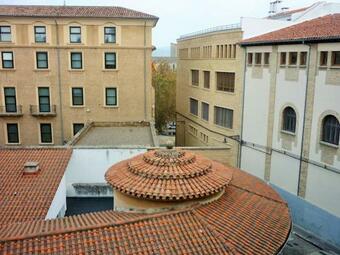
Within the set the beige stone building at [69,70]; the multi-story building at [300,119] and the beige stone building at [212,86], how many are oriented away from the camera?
0

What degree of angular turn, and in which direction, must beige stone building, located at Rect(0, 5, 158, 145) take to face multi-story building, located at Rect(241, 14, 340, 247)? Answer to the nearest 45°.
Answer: approximately 45° to its left

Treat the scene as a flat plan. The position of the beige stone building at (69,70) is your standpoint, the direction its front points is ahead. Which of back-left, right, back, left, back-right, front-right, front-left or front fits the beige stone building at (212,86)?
left

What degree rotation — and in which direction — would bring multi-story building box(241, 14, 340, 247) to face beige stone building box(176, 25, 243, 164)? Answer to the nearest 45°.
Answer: approximately 90° to its right

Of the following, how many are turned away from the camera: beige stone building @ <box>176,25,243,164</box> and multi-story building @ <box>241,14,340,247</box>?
0

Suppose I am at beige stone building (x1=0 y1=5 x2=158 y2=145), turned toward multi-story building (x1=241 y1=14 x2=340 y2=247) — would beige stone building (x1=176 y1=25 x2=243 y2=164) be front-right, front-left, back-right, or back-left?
front-left

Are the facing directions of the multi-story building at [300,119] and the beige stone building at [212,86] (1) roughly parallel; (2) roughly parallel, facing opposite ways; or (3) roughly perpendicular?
roughly parallel

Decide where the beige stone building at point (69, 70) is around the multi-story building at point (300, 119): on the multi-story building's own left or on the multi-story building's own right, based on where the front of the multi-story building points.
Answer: on the multi-story building's own right

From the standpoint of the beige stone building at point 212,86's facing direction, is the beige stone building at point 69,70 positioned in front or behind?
in front

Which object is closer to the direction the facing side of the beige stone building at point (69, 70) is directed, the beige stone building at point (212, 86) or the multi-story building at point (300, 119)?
the multi-story building

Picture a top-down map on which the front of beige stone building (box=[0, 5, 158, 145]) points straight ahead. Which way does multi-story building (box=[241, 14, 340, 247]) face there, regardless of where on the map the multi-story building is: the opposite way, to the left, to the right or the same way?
to the right

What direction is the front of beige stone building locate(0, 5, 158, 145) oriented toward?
toward the camera

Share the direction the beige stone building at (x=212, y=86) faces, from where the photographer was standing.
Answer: facing the viewer and to the left of the viewer

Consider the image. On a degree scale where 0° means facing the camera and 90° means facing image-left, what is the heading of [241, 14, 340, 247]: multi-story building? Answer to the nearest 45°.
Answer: approximately 45°
